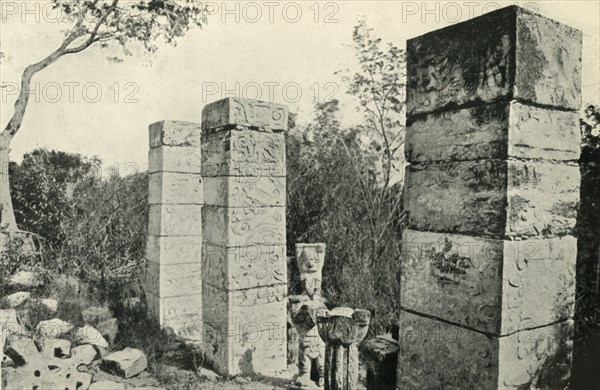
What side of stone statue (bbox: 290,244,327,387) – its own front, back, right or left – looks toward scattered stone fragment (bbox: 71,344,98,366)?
right

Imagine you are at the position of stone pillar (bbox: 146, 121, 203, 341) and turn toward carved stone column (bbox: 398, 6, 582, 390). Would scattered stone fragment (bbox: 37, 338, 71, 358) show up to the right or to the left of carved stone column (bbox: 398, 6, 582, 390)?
right

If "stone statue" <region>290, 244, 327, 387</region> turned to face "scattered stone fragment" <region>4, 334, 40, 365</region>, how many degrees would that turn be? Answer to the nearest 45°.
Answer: approximately 90° to its right

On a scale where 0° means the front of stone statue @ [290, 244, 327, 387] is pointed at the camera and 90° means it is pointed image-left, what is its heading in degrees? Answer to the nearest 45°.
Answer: approximately 0°

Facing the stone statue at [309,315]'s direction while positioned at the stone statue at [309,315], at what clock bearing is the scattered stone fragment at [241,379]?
The scattered stone fragment is roughly at 3 o'clock from the stone statue.

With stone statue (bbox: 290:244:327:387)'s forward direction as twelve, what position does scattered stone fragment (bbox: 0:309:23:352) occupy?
The scattered stone fragment is roughly at 3 o'clock from the stone statue.

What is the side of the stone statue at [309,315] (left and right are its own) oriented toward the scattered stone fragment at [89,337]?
right
